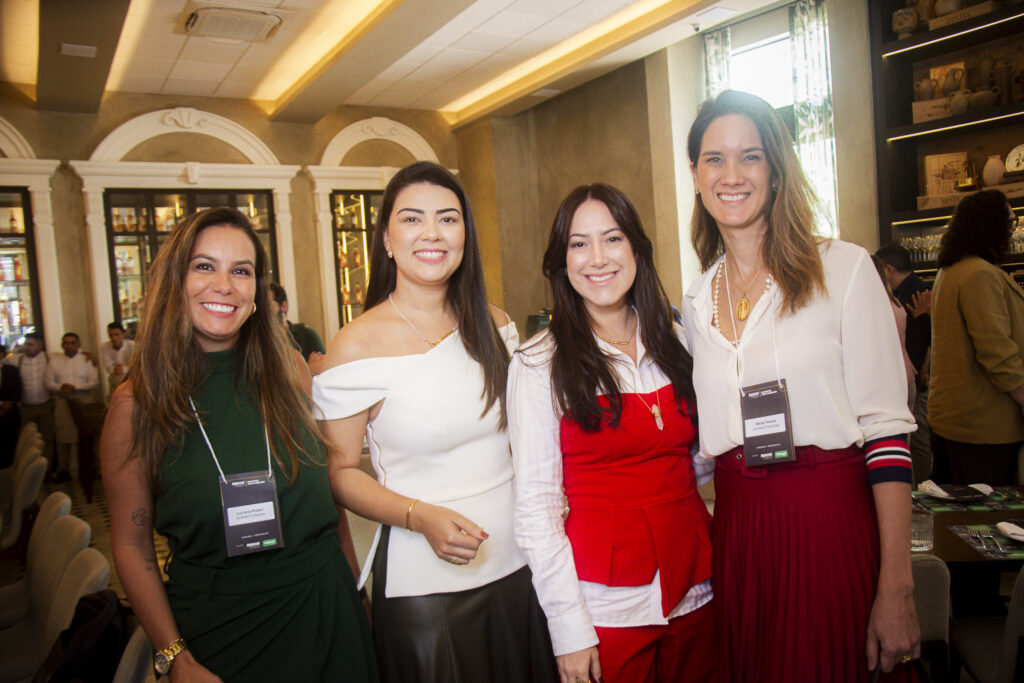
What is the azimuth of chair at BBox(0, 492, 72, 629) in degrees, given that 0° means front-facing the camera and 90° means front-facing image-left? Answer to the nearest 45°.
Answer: approximately 90°

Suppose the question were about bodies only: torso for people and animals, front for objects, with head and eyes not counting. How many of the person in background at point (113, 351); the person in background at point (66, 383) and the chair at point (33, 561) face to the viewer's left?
1

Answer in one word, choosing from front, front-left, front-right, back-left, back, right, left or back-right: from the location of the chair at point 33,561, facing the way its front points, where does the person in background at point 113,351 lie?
right

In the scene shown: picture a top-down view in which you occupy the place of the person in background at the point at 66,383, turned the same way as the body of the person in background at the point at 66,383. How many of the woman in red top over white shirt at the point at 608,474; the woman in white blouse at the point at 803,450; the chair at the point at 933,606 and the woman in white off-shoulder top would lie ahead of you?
4

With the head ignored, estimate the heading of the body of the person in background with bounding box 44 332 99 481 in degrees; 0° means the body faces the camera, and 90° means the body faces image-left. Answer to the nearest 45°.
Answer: approximately 0°

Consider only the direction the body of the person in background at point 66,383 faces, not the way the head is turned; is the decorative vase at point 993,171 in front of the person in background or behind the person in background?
in front
